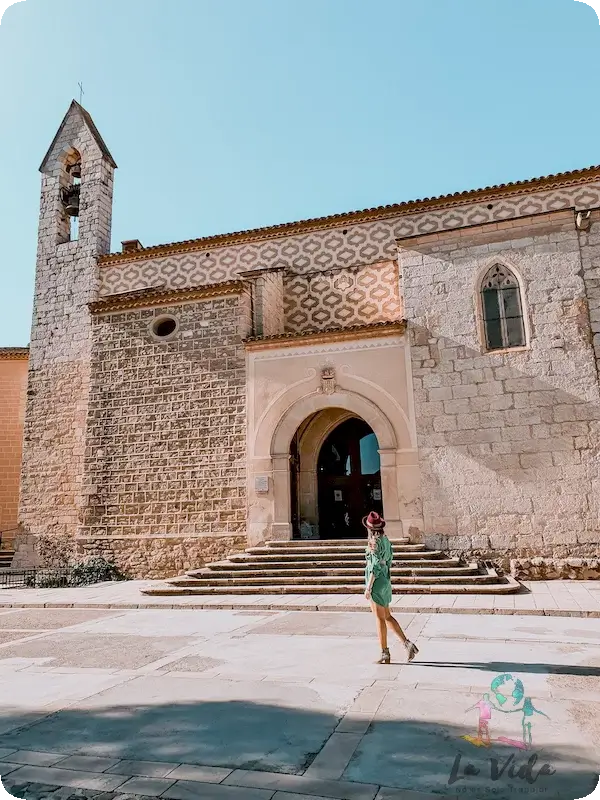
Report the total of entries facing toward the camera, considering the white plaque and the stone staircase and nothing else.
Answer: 2

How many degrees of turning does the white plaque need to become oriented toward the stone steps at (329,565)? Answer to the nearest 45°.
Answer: approximately 45° to its left

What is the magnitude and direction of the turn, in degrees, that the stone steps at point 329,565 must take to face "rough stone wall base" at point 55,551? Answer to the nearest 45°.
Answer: approximately 135° to its right

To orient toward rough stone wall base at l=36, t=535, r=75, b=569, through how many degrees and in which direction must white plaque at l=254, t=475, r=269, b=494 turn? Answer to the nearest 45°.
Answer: approximately 135° to its right

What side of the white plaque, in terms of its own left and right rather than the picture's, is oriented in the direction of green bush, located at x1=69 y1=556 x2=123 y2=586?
right

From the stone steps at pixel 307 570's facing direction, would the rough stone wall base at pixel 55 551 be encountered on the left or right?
on its right

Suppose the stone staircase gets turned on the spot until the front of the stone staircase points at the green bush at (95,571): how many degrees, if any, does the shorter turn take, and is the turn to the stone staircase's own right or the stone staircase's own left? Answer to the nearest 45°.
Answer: approximately 135° to the stone staircase's own right

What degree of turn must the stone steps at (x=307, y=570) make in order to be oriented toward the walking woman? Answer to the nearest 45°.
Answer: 0° — it already faces them

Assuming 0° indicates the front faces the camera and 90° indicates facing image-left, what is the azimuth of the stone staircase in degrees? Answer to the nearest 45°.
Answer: approximately 0°

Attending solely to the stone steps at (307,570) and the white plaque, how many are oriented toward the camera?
2

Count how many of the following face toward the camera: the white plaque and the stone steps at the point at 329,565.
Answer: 2

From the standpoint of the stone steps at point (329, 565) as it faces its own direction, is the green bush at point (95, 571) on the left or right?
on its right

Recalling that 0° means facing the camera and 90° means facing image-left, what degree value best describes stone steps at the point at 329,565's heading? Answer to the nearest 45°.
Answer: approximately 0°

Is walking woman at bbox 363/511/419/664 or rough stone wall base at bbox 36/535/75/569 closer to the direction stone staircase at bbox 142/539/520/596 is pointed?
the walking woman
